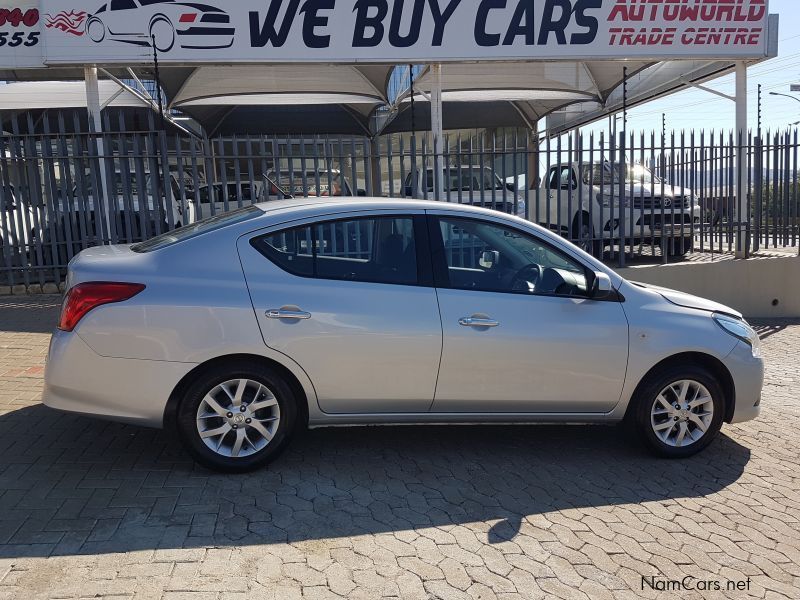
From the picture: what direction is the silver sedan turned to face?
to the viewer's right

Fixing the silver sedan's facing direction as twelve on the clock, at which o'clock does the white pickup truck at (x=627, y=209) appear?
The white pickup truck is roughly at 10 o'clock from the silver sedan.

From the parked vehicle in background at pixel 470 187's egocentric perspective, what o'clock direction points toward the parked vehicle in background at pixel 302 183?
the parked vehicle in background at pixel 302 183 is roughly at 4 o'clock from the parked vehicle in background at pixel 470 187.

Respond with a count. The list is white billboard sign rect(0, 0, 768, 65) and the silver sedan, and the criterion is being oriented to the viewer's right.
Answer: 1

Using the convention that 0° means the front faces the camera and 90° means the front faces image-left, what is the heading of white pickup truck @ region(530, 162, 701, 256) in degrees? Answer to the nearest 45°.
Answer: approximately 315°

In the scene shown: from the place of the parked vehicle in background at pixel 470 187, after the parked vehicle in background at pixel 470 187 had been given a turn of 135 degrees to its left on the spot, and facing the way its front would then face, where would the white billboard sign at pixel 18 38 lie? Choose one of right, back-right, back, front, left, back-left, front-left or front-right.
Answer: left

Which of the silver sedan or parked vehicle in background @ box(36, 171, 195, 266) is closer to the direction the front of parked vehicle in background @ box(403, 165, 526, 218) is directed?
the silver sedan

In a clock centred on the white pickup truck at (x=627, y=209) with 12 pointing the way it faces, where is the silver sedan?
The silver sedan is roughly at 2 o'clock from the white pickup truck.

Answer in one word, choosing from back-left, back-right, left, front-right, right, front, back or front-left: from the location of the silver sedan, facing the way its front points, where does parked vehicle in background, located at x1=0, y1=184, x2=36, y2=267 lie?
back-left
